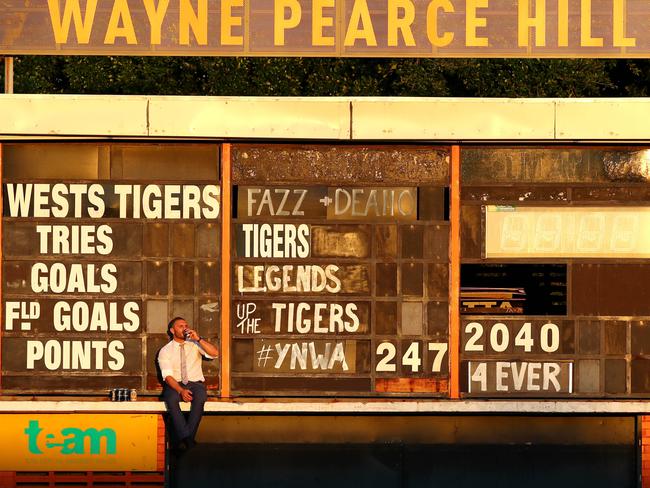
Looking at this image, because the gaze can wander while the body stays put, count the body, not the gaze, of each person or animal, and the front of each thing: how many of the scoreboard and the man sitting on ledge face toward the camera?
2

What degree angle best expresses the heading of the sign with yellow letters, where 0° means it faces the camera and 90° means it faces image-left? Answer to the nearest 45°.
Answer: approximately 0°

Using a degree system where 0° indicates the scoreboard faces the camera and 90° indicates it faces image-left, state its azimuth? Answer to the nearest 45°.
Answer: approximately 0°
